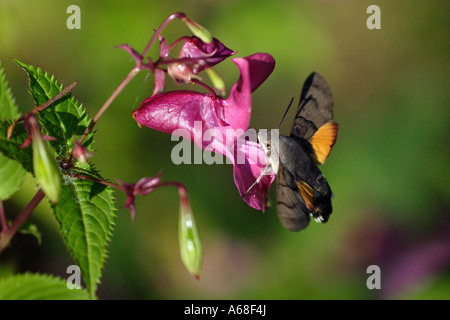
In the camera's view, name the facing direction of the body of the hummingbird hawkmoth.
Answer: to the viewer's left
